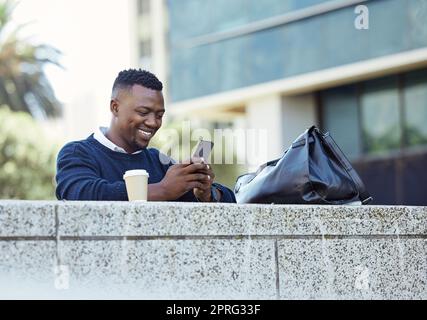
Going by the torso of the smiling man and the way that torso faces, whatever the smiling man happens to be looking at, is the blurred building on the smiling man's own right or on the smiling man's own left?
on the smiling man's own left

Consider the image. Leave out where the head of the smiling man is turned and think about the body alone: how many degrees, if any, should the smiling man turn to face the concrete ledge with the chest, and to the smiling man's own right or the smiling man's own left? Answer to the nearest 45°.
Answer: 0° — they already face it

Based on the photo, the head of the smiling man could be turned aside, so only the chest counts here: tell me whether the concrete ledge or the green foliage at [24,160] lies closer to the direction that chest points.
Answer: the concrete ledge

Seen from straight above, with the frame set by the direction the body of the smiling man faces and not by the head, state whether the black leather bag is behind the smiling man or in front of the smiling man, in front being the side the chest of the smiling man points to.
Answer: in front

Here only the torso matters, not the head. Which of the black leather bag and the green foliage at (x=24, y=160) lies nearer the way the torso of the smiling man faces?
the black leather bag

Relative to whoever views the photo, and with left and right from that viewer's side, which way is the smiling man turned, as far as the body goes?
facing the viewer and to the right of the viewer

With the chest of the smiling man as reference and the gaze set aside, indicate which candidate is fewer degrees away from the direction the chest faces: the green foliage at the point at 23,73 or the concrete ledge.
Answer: the concrete ledge
